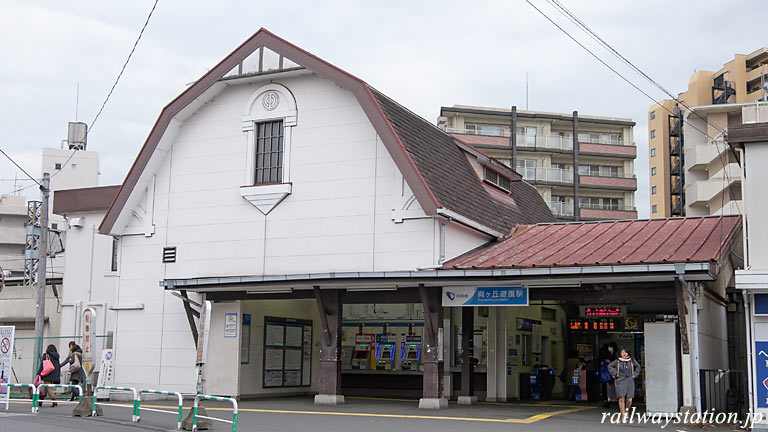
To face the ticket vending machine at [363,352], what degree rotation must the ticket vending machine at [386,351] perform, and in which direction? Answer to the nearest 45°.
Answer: approximately 135° to its right

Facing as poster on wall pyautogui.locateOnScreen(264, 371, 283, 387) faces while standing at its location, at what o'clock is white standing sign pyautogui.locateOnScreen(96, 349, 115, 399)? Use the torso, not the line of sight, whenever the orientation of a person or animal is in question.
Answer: The white standing sign is roughly at 3 o'clock from the poster on wall.

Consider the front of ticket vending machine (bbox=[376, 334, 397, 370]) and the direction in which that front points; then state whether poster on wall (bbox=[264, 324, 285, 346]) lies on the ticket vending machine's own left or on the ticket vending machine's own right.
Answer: on the ticket vending machine's own right

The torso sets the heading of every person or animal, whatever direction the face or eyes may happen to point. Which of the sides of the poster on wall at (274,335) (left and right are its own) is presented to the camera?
front

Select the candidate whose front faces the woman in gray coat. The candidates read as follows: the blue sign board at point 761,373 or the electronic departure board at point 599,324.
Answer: the electronic departure board

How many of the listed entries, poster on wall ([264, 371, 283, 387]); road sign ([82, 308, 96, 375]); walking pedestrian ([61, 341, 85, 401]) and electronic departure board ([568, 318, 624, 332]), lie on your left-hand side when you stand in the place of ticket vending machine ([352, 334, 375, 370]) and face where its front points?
1

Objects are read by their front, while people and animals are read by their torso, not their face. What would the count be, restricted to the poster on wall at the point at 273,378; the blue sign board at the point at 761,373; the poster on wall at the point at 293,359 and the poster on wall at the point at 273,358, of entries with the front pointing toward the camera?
4

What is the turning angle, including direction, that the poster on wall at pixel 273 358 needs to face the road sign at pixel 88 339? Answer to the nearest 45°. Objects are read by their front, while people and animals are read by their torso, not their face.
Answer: approximately 90° to its right

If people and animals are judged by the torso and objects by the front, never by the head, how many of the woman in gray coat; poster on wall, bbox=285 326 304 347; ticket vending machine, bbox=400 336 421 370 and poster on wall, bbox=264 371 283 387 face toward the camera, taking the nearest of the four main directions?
4

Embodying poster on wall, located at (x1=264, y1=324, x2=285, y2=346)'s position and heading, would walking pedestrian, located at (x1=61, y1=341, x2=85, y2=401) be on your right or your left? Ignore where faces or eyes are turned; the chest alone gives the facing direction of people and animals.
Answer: on your right

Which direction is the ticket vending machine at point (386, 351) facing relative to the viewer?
toward the camera

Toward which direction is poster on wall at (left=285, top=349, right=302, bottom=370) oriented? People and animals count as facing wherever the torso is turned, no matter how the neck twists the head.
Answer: toward the camera
